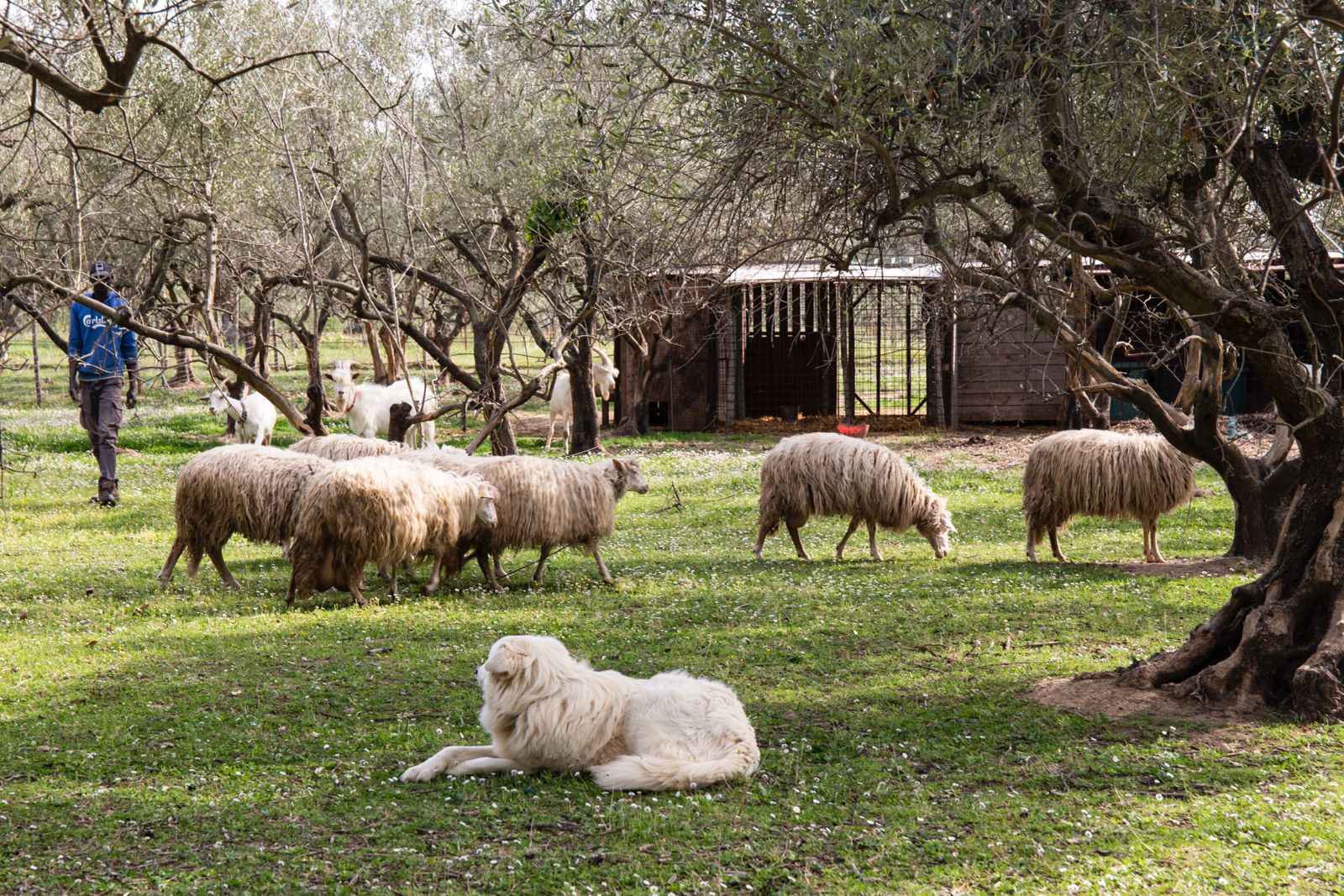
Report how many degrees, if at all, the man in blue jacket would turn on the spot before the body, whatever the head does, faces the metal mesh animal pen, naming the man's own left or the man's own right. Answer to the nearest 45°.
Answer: approximately 135° to the man's own left

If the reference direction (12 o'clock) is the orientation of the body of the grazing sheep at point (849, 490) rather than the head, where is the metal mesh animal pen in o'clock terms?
The metal mesh animal pen is roughly at 9 o'clock from the grazing sheep.

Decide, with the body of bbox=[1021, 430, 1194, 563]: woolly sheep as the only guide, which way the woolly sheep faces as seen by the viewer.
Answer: to the viewer's right

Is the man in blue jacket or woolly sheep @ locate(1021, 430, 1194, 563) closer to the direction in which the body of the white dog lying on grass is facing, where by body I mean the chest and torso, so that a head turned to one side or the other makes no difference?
the man in blue jacket

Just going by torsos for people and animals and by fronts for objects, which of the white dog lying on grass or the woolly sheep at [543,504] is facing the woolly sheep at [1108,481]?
the woolly sheep at [543,504]

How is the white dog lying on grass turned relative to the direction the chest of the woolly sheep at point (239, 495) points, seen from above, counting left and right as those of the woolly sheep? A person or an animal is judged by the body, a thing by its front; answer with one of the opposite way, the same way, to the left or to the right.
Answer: the opposite way

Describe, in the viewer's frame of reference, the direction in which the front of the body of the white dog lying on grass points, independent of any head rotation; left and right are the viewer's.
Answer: facing to the left of the viewer

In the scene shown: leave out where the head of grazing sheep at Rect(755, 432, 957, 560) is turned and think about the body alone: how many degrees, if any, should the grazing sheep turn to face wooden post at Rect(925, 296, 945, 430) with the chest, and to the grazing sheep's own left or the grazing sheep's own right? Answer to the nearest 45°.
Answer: approximately 90° to the grazing sheep's own left

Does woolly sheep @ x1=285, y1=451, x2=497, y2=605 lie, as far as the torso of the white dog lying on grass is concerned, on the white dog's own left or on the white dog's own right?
on the white dog's own right

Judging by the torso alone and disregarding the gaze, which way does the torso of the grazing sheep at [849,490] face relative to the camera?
to the viewer's right

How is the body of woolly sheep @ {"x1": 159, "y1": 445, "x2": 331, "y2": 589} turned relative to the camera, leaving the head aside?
to the viewer's right

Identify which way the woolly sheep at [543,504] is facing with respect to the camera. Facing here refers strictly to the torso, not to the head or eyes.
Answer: to the viewer's right

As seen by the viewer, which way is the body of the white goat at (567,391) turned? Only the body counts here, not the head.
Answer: to the viewer's right
